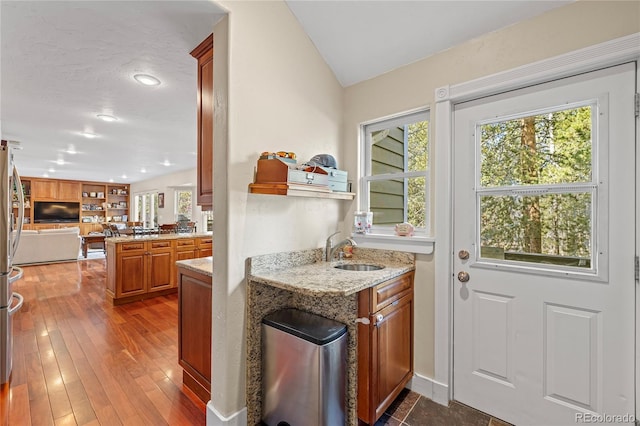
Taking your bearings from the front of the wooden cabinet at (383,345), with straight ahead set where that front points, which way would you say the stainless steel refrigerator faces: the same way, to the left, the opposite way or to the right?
to the left

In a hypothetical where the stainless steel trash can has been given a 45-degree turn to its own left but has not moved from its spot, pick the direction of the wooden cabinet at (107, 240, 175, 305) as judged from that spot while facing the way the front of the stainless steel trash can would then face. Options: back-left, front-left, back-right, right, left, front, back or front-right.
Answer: back-right

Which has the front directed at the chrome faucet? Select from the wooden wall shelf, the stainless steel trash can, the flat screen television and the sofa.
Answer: the flat screen television

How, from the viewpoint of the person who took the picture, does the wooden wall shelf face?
facing the viewer and to the right of the viewer

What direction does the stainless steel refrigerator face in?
to the viewer's right

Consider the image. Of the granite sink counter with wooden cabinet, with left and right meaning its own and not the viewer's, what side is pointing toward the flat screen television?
back

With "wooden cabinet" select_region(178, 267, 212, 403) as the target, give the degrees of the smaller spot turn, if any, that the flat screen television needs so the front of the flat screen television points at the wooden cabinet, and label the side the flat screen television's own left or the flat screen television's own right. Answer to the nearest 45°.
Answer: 0° — it already faces it

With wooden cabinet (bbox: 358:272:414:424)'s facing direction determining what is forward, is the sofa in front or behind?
behind

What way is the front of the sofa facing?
away from the camera

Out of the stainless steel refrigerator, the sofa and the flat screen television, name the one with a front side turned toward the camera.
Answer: the flat screen television

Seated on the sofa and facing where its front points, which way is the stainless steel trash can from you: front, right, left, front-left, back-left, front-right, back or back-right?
back

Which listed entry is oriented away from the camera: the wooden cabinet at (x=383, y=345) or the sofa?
the sofa

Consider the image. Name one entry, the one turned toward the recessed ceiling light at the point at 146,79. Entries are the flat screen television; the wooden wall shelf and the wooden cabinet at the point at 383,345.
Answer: the flat screen television

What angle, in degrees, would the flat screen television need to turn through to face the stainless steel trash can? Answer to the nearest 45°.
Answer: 0° — it already faces it
